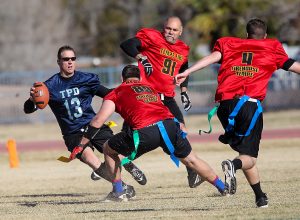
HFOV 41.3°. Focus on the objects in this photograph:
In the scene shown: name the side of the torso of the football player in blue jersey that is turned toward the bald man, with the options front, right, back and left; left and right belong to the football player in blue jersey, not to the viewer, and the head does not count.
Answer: left

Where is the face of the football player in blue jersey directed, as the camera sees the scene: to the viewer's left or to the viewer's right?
to the viewer's right

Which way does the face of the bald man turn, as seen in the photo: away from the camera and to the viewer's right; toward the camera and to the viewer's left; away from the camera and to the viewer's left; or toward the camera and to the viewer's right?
toward the camera and to the viewer's left

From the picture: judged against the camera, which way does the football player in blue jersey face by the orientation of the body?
toward the camera
